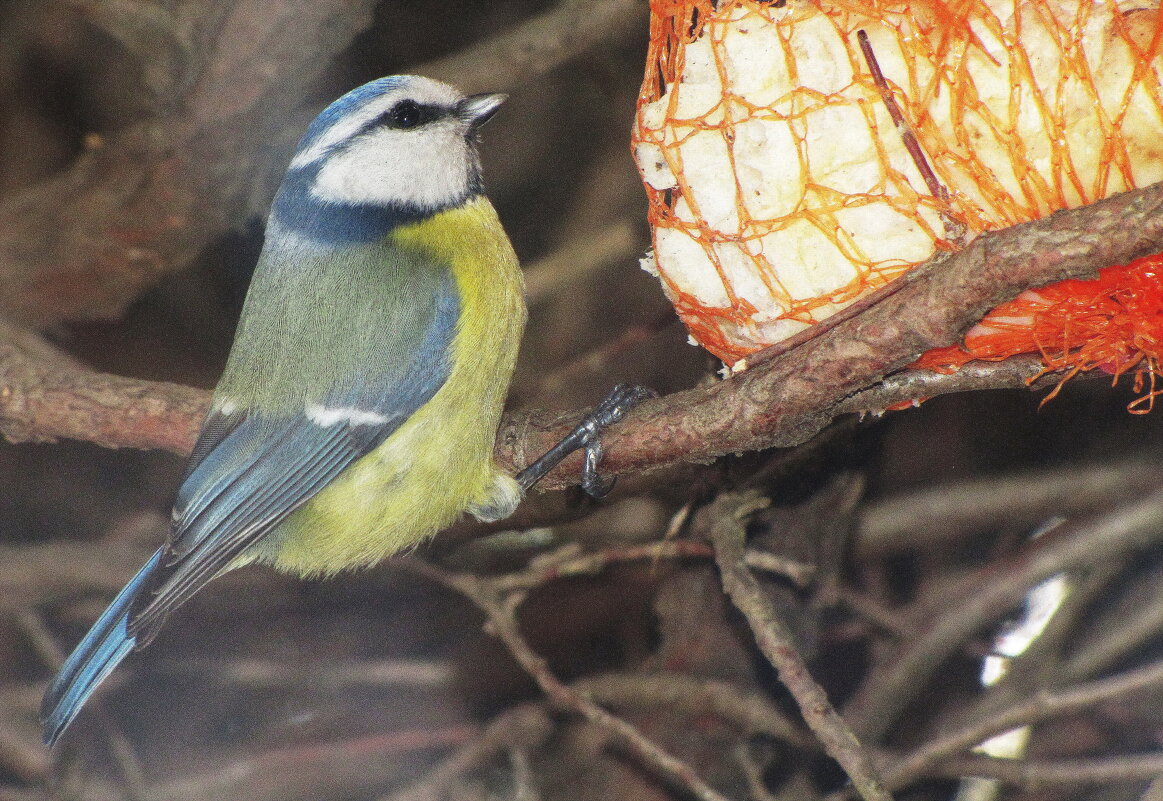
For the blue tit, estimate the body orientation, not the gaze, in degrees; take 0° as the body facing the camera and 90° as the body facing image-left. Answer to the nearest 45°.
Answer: approximately 270°
